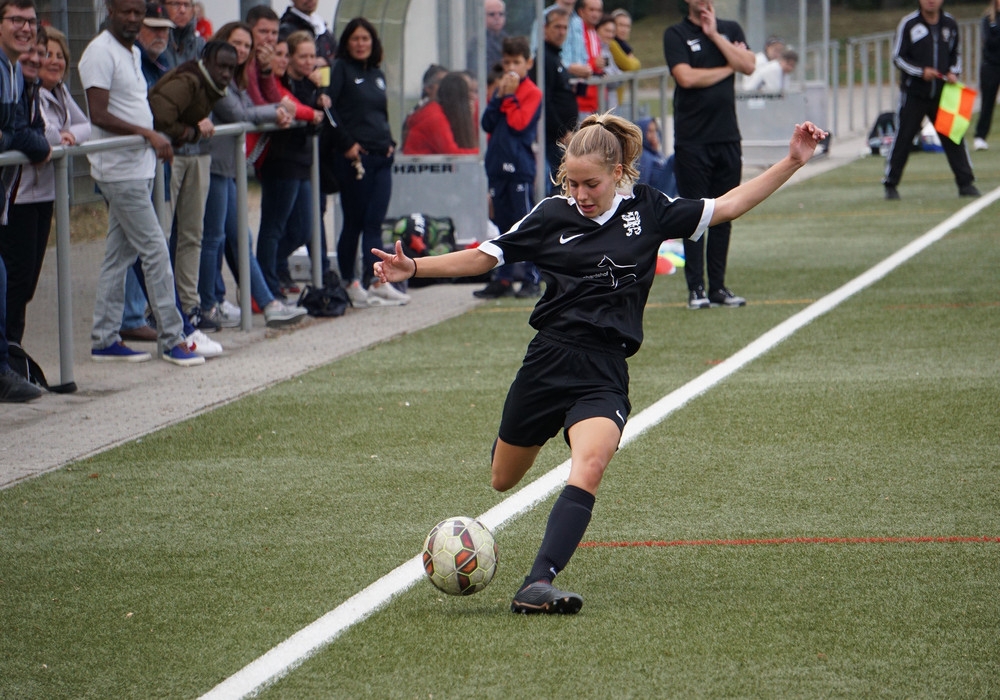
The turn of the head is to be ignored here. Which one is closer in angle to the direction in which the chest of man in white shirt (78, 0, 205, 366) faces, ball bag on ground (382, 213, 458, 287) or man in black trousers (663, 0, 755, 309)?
the man in black trousers

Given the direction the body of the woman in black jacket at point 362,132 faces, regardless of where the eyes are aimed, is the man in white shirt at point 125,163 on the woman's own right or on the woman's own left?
on the woman's own right

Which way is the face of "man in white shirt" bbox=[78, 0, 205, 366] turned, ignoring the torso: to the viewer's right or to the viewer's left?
to the viewer's right

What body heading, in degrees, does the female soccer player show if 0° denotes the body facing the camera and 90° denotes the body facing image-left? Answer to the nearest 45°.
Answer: approximately 0°

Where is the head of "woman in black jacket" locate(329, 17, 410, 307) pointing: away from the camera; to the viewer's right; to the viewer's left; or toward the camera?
toward the camera

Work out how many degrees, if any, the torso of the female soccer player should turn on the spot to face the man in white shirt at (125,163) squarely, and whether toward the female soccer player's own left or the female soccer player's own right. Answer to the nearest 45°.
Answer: approximately 135° to the female soccer player's own right

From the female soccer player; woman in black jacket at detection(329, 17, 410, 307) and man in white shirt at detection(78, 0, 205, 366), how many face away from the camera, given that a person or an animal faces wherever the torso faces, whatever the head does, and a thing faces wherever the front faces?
0

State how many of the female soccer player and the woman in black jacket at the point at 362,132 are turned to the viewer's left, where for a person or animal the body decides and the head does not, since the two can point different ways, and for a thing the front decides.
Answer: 0

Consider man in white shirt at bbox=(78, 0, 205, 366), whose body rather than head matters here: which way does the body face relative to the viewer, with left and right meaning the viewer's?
facing the viewer and to the right of the viewer

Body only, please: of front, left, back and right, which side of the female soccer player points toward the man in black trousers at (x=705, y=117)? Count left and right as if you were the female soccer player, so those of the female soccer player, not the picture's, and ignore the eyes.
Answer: back

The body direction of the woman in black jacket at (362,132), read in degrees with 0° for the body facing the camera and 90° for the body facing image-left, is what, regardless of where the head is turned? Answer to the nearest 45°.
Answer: approximately 315°

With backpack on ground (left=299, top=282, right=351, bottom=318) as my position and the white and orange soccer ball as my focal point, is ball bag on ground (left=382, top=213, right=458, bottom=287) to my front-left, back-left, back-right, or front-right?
back-left

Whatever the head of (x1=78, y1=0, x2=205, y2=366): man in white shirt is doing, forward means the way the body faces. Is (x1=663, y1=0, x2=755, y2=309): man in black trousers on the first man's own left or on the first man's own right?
on the first man's own left

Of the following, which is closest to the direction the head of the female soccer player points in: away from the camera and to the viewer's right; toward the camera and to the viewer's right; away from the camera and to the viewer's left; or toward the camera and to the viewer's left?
toward the camera and to the viewer's left
